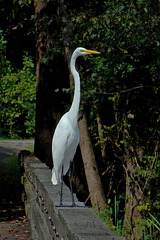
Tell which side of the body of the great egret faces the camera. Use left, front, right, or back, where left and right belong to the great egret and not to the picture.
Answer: right
